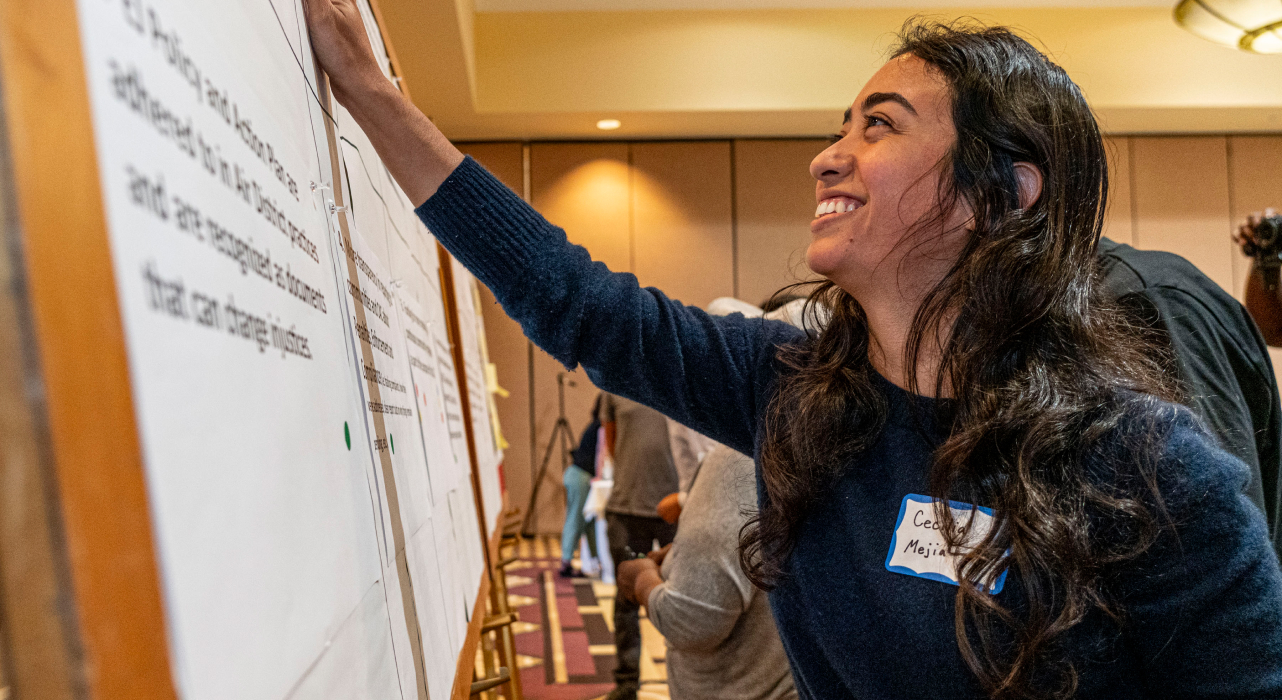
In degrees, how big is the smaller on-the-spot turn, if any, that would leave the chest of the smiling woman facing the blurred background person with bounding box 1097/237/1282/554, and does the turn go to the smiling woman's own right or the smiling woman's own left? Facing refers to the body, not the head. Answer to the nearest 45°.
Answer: approximately 180°

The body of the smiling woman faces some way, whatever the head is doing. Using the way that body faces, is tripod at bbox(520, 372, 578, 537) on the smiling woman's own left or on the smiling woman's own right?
on the smiling woman's own right

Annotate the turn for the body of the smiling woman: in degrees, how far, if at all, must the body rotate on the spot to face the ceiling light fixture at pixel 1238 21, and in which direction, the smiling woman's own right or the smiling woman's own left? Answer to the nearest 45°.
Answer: approximately 180°

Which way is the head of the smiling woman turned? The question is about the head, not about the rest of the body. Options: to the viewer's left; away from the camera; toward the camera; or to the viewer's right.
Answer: to the viewer's left
